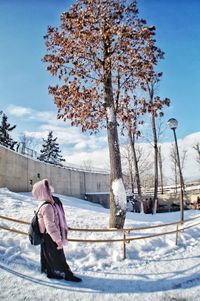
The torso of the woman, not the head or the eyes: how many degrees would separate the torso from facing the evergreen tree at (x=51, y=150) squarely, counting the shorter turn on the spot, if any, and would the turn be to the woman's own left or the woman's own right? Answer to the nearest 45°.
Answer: approximately 90° to the woman's own left

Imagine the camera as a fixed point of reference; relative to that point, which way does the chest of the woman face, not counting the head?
to the viewer's right

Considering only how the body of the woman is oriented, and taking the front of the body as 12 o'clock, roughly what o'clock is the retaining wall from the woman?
The retaining wall is roughly at 9 o'clock from the woman.
